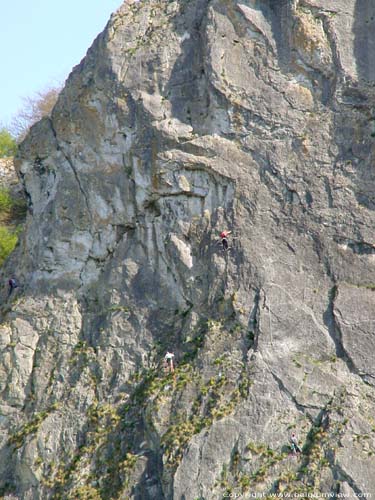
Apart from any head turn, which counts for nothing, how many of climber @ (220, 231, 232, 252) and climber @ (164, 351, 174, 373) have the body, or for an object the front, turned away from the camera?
2

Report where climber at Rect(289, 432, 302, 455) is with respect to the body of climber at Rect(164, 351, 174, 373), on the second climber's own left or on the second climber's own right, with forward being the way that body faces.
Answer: on the second climber's own right

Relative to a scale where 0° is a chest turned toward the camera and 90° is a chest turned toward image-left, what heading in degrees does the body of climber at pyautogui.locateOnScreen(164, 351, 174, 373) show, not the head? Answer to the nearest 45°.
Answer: approximately 180°

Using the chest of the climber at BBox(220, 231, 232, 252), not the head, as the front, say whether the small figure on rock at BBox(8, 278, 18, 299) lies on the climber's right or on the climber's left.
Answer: on the climber's left

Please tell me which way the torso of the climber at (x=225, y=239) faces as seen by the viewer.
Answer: away from the camera
